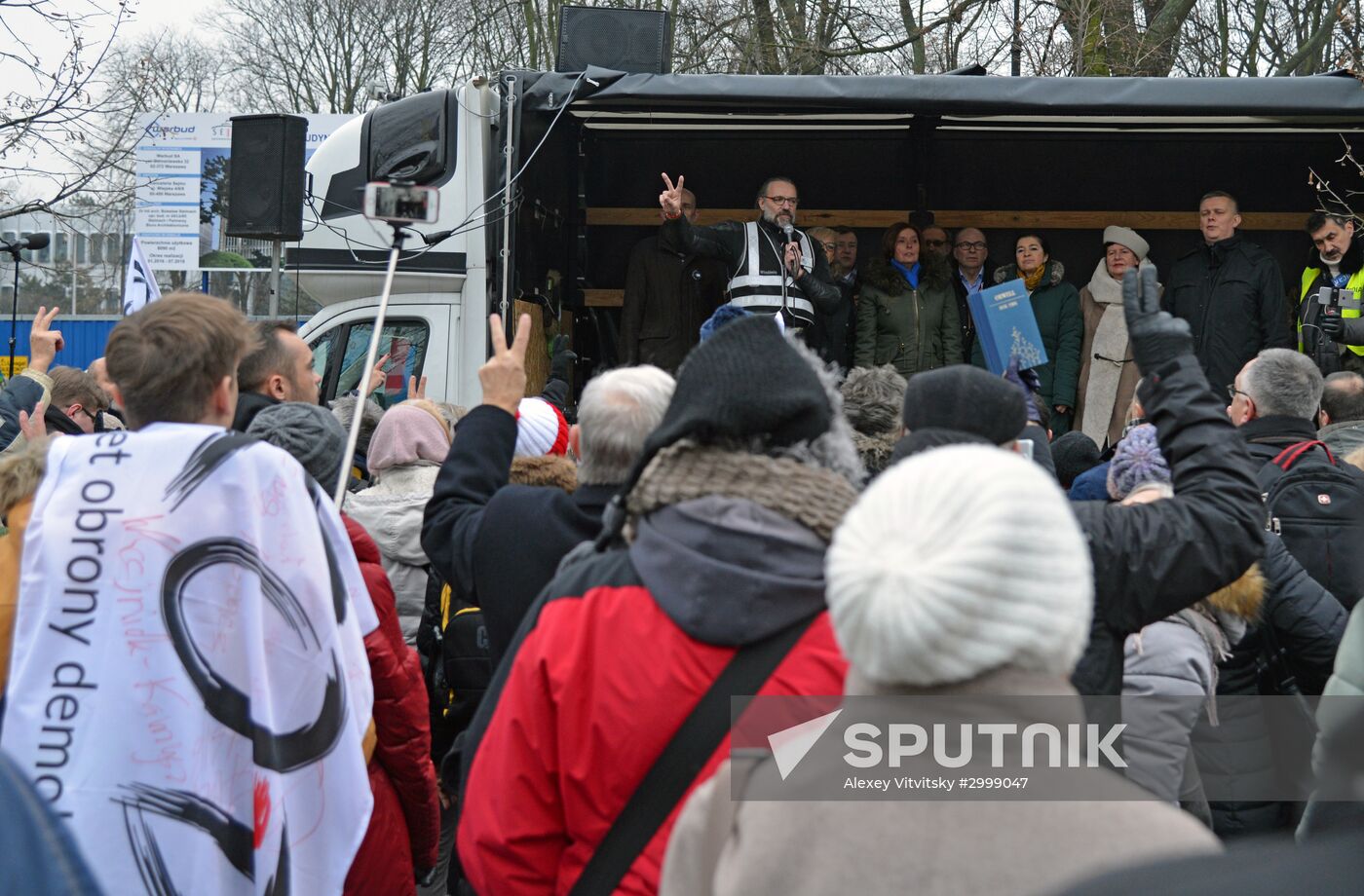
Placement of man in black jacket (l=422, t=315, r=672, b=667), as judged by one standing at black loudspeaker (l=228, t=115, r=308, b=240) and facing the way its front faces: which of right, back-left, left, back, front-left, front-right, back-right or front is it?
front-left

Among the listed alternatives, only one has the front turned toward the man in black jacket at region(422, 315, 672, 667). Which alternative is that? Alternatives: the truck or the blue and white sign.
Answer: the blue and white sign

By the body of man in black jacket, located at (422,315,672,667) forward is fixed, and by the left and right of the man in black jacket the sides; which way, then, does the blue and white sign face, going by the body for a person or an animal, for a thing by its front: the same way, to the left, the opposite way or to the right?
the opposite way

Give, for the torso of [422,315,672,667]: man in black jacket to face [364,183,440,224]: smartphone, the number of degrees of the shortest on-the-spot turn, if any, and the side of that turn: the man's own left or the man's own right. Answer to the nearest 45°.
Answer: approximately 90° to the man's own left

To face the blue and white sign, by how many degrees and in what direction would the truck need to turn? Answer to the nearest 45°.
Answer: approximately 45° to its right

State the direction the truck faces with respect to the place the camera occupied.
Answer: facing to the left of the viewer

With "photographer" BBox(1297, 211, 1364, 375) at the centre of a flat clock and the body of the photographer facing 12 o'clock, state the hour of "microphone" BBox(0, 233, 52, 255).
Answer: The microphone is roughly at 1 o'clock from the photographer.

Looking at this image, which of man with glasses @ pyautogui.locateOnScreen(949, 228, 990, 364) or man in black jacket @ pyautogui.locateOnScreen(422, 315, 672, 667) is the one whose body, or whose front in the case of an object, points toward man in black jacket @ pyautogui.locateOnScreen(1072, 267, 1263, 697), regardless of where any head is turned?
the man with glasses

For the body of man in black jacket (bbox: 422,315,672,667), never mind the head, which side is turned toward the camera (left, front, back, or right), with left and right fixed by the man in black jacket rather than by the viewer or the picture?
back
